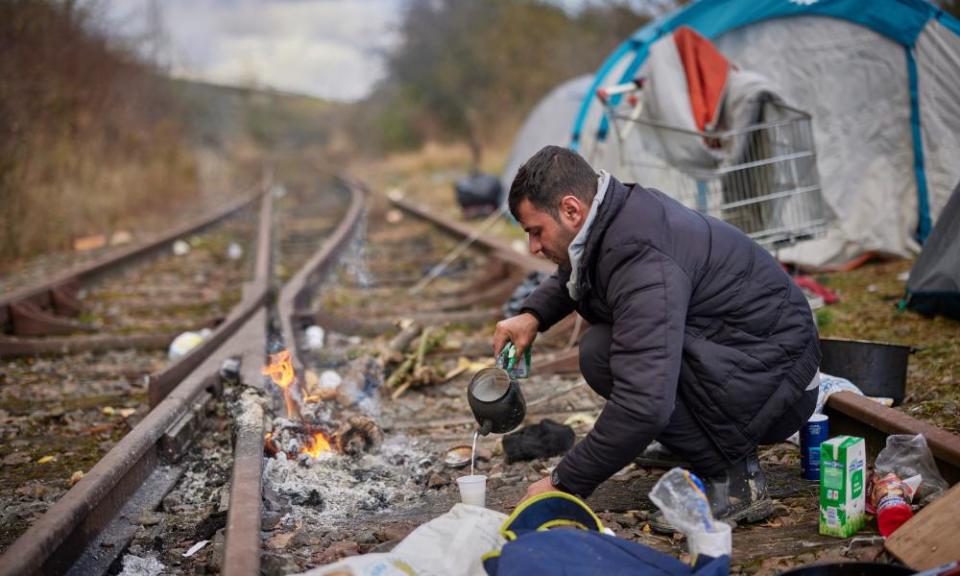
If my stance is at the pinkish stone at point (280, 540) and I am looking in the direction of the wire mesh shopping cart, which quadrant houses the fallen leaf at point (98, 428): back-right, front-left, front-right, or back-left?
front-left

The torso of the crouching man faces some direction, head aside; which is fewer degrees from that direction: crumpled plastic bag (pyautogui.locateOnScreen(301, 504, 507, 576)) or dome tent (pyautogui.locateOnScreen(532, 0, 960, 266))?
the crumpled plastic bag

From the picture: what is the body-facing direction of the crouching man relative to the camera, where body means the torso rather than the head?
to the viewer's left

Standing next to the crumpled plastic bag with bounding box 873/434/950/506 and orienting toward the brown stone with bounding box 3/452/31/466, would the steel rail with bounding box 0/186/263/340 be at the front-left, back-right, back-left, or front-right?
front-right

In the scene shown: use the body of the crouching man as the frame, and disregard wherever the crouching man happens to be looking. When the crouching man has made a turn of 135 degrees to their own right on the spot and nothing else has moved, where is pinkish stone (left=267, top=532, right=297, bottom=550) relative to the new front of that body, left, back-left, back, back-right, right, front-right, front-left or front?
back-left

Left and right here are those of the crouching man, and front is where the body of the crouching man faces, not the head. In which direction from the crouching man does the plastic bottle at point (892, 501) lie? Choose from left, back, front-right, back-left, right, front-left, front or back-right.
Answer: back

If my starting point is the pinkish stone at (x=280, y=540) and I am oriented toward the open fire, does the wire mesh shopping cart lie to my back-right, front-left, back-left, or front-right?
front-right

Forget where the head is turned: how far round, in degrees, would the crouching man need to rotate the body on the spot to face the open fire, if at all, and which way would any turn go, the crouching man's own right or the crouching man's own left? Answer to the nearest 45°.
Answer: approximately 45° to the crouching man's own right

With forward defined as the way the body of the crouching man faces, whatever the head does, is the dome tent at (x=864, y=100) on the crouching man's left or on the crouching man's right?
on the crouching man's right

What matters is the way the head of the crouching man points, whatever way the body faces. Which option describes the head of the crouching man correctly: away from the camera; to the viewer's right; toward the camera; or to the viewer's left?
to the viewer's left

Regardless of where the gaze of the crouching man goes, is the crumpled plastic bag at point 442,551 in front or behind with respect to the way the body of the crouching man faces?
in front

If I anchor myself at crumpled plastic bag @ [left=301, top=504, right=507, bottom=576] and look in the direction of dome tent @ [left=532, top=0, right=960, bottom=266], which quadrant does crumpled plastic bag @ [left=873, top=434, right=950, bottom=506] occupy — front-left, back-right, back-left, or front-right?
front-right

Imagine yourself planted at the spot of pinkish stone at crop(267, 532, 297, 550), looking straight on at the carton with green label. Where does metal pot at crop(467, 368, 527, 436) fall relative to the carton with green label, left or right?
left

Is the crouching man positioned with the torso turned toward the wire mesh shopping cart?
no

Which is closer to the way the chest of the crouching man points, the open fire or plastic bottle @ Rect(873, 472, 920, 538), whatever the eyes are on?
the open fire

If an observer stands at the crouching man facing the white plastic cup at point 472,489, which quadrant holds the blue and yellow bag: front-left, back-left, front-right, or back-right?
front-left

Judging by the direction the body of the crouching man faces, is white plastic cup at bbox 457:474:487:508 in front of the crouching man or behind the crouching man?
in front
